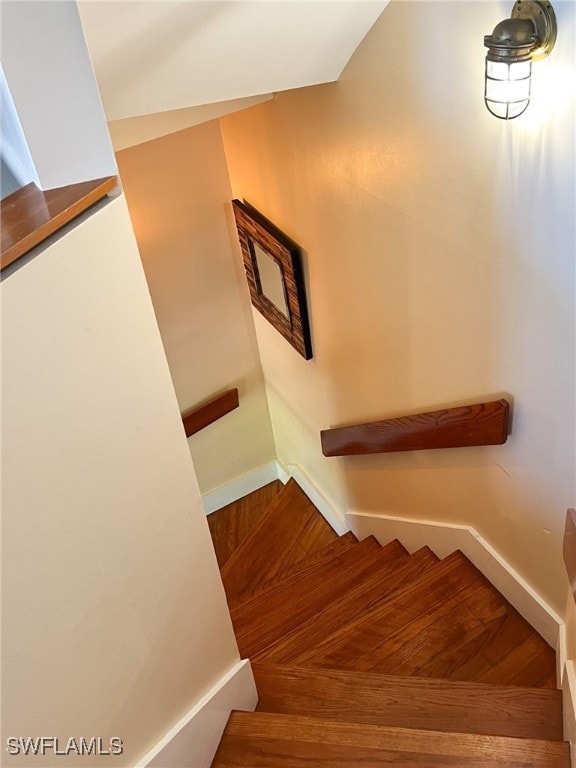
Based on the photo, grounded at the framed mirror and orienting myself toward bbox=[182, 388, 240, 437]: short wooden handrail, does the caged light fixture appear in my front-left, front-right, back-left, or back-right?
back-left

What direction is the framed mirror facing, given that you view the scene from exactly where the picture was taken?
facing the viewer and to the left of the viewer

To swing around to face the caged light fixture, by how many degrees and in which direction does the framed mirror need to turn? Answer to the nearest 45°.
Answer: approximately 45° to its left

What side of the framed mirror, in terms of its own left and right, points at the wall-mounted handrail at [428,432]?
left
